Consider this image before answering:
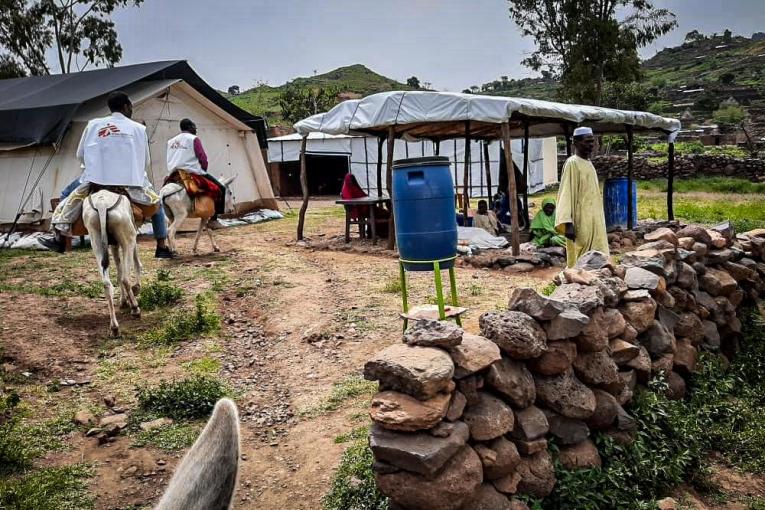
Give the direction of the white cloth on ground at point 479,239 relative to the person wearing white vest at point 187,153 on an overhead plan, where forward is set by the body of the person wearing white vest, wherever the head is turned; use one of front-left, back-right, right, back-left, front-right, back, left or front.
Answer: front-right

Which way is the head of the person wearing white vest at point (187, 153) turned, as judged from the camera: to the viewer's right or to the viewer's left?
to the viewer's right

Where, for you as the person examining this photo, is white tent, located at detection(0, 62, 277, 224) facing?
facing the viewer and to the right of the viewer

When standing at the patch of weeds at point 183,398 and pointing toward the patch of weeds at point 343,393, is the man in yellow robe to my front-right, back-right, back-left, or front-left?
front-left

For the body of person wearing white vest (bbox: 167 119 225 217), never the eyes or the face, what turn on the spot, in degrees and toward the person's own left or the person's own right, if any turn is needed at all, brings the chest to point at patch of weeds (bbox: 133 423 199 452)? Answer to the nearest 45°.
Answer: approximately 135° to the person's own right

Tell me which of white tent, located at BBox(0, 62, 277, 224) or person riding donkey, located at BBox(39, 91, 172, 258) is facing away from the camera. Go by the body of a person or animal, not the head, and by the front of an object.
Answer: the person riding donkey

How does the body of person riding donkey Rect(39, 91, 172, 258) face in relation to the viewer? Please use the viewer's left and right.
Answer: facing away from the viewer

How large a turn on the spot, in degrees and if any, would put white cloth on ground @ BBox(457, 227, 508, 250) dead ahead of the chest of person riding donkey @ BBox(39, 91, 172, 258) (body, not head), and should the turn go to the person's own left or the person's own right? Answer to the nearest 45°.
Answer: approximately 90° to the person's own right

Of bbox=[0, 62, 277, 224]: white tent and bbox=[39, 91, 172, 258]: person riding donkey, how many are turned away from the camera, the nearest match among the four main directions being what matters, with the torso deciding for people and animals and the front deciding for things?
1

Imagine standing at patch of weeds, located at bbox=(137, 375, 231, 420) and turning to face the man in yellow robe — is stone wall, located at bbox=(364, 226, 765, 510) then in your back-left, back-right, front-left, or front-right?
front-right

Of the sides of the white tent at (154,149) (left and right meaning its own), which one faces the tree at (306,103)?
left

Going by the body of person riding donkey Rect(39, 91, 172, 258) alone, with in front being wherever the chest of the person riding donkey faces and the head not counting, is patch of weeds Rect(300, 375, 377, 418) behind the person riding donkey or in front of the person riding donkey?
behind

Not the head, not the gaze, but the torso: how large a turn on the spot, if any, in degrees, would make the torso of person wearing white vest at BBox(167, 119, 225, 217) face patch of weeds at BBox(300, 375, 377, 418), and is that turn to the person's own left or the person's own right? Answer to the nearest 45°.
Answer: approximately 135° to the person's own right

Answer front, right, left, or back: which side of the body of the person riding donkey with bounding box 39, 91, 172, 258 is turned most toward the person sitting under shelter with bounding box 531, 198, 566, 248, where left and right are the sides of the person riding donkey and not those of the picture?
right

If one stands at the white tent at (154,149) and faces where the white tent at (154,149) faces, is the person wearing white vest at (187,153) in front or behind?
in front

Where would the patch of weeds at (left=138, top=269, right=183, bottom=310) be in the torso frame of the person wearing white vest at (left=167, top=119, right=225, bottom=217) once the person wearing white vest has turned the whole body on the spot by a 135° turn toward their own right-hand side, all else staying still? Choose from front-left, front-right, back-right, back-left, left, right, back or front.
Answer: front

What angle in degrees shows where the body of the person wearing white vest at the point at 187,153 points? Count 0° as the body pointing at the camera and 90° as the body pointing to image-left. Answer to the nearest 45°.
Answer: approximately 225°

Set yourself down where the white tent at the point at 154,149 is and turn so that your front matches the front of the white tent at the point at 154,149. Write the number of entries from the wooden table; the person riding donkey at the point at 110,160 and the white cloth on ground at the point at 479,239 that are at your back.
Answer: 0
